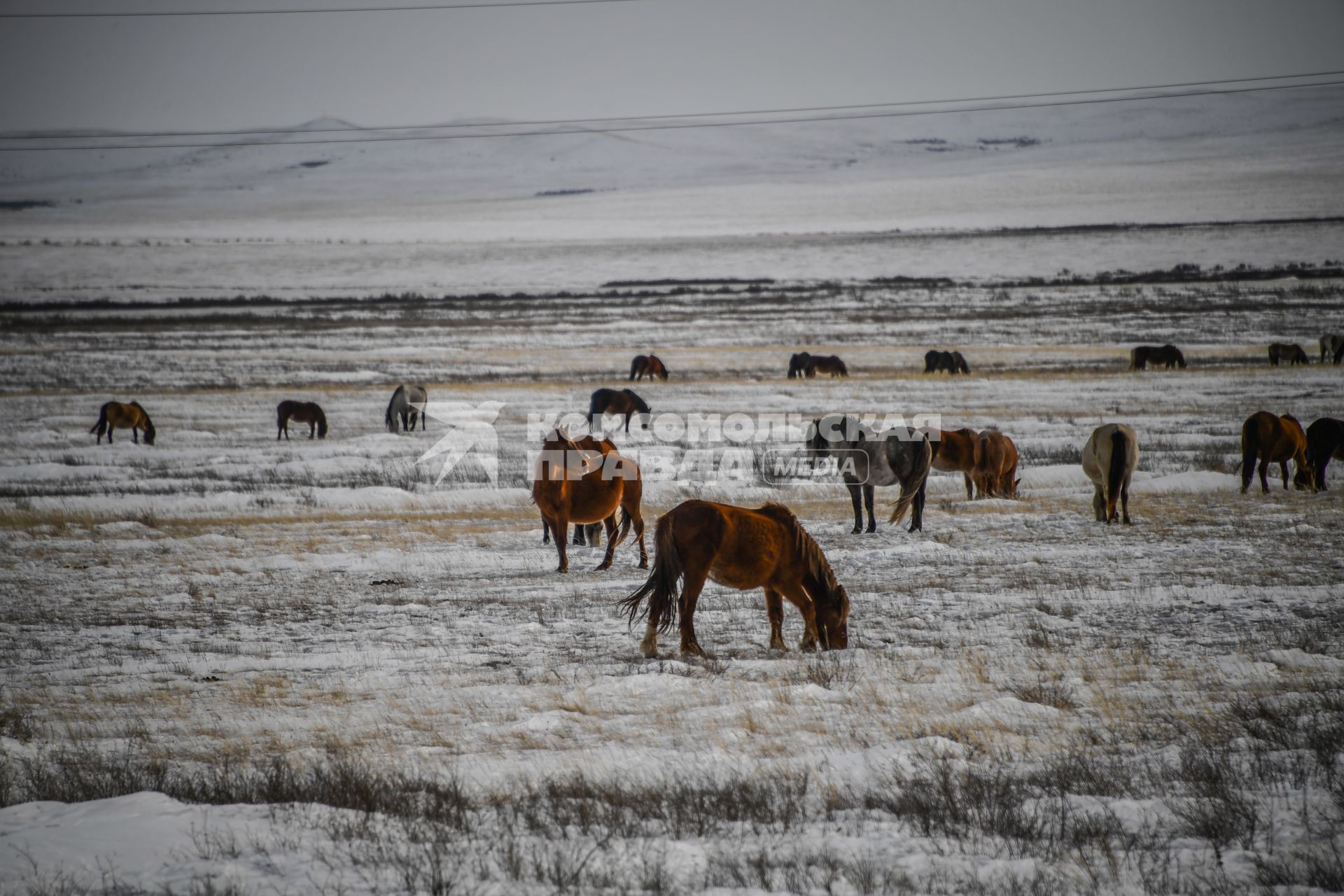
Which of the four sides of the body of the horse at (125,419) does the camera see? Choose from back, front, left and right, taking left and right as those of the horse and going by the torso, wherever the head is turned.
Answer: right

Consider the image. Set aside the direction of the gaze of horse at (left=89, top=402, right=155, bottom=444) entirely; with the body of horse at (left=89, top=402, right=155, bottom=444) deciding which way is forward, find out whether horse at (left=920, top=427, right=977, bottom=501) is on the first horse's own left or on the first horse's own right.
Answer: on the first horse's own right

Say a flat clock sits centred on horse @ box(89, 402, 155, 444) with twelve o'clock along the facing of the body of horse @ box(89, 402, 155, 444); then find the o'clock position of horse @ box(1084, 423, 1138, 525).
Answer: horse @ box(1084, 423, 1138, 525) is roughly at 2 o'clock from horse @ box(89, 402, 155, 444).

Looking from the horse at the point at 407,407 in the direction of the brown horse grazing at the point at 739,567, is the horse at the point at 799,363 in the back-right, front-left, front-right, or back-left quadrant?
back-left
